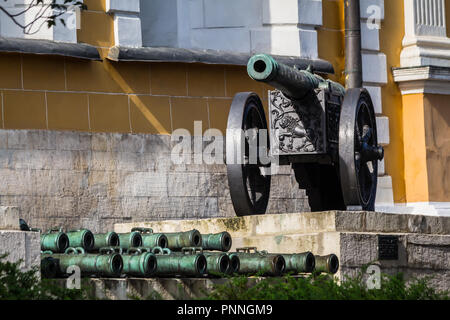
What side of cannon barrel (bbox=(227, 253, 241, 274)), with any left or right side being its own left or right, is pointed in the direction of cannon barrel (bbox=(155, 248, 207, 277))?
right

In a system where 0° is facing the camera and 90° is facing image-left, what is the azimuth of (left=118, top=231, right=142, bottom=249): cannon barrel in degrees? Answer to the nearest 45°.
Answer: approximately 315°

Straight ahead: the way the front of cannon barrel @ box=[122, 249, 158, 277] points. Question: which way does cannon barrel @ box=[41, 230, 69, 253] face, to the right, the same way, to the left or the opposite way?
the same way

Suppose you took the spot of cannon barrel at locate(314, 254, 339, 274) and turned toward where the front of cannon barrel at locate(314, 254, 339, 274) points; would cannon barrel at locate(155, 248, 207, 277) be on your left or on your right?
on your right

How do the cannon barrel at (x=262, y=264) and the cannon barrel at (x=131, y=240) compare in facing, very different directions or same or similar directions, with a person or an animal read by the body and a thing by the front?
same or similar directions

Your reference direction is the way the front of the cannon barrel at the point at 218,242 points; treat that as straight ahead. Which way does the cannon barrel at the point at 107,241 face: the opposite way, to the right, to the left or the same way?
the same way

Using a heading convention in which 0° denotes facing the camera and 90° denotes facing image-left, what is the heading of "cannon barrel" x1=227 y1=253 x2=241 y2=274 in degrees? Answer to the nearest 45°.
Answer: approximately 315°

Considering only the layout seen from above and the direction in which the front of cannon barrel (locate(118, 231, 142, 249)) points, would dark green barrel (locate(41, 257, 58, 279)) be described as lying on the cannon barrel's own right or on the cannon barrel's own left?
on the cannon barrel's own right

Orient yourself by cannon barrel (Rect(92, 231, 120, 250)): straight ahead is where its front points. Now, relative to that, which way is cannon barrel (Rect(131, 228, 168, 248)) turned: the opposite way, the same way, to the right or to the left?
the same way

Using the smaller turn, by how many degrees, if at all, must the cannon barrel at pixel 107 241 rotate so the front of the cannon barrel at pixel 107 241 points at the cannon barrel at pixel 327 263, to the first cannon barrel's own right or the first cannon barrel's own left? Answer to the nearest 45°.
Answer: approximately 45° to the first cannon barrel's own left
